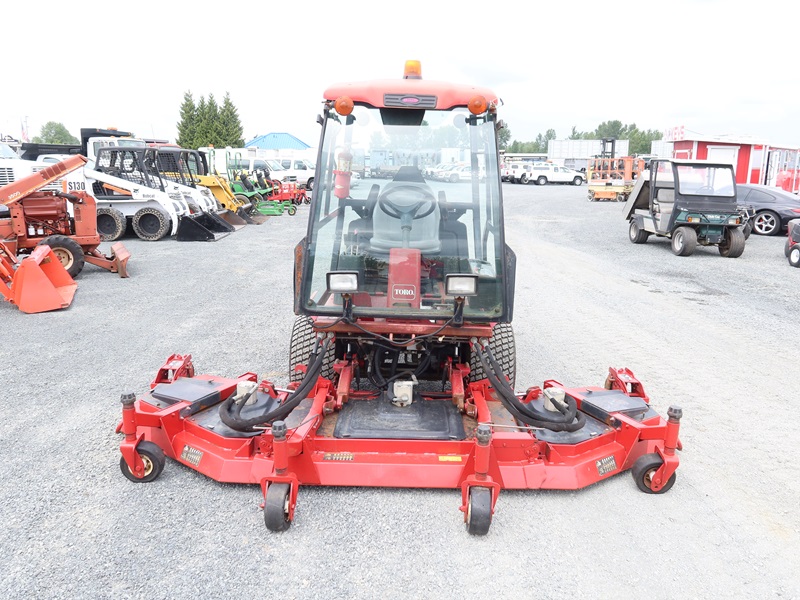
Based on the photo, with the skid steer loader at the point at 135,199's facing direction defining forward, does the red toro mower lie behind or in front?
in front

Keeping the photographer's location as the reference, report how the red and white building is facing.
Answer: facing the viewer and to the left of the viewer

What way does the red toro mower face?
toward the camera

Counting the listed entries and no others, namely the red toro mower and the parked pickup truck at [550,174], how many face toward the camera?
1

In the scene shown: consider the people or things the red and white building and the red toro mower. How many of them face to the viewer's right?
0

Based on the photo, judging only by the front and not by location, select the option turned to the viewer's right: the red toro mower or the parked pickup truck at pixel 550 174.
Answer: the parked pickup truck

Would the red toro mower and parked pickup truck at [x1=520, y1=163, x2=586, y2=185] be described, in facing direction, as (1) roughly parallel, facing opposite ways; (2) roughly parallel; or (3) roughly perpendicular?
roughly perpendicular

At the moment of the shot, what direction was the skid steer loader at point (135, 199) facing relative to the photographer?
facing the viewer and to the right of the viewer

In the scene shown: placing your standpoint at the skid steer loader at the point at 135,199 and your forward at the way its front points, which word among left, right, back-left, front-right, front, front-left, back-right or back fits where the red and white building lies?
front-left

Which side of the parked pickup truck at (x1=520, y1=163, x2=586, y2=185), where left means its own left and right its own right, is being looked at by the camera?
right
